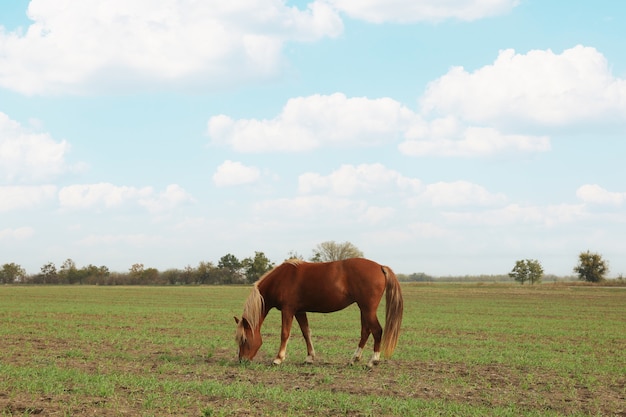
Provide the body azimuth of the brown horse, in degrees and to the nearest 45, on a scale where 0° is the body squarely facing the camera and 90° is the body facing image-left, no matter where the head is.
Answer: approximately 90°
